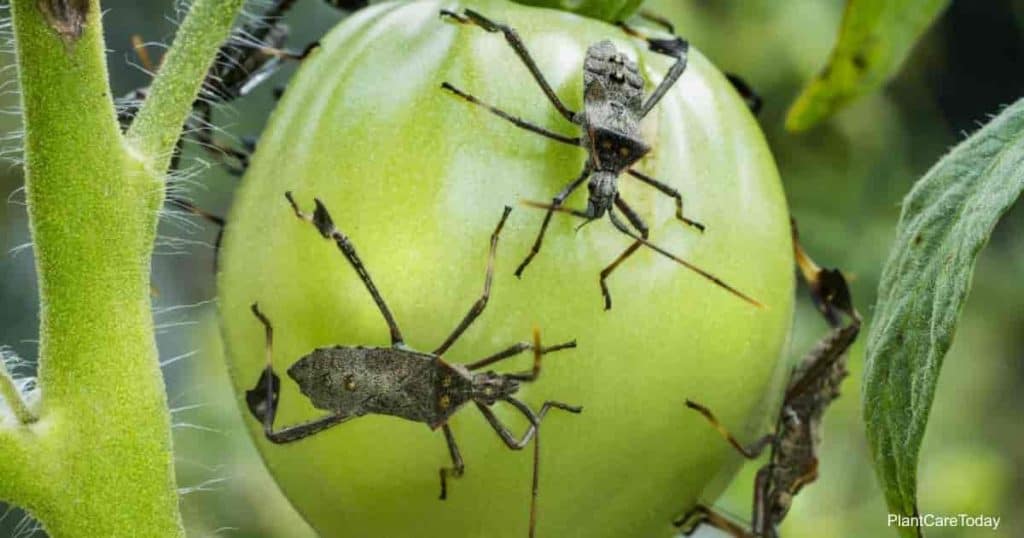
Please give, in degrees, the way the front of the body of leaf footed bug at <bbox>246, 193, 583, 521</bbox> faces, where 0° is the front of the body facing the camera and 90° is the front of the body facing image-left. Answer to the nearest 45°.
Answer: approximately 270°
